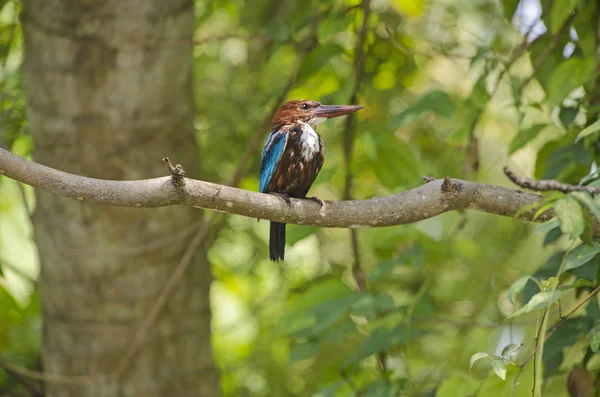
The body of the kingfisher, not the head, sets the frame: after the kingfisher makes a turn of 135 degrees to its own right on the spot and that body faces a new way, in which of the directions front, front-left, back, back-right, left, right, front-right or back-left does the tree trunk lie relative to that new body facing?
front

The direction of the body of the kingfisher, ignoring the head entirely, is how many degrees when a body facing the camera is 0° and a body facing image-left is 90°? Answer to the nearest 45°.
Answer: approximately 315°
